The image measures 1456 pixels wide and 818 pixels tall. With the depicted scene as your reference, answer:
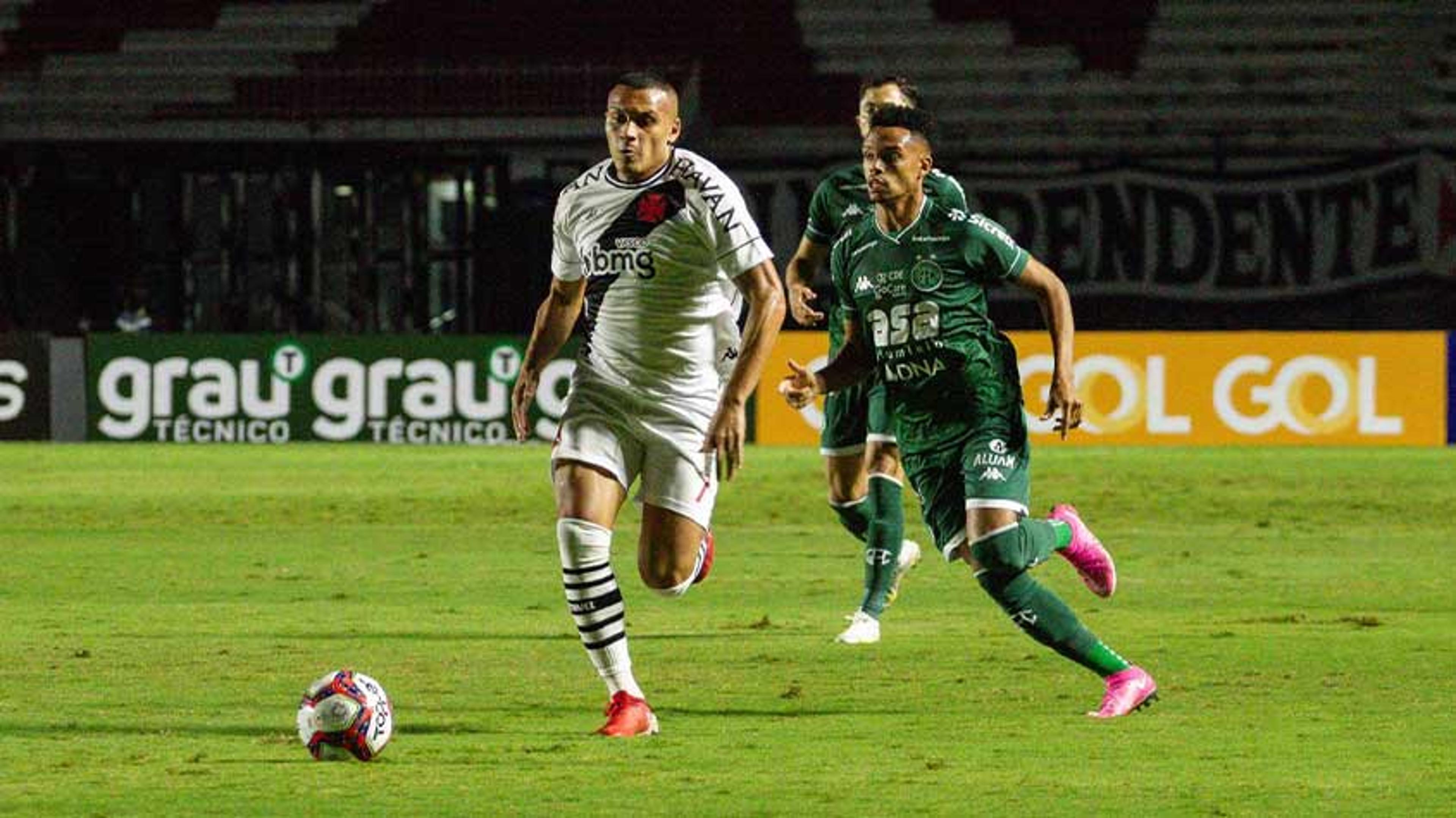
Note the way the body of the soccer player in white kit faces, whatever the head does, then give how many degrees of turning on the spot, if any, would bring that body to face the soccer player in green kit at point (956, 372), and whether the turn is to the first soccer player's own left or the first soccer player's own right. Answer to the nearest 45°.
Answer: approximately 135° to the first soccer player's own left

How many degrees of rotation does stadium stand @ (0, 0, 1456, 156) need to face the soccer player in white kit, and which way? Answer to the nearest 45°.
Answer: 0° — it already faces them

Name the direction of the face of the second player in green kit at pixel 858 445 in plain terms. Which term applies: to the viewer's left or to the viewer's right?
to the viewer's left

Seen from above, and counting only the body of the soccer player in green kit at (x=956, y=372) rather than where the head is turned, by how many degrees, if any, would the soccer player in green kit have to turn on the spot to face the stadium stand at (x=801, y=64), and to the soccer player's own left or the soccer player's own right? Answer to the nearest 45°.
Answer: approximately 135° to the soccer player's own right

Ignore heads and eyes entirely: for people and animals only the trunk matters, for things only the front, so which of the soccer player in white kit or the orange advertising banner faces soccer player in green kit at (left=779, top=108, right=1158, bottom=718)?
the orange advertising banner

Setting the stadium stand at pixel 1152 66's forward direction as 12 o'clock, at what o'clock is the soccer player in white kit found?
The soccer player in white kit is roughly at 12 o'clock from the stadium stand.

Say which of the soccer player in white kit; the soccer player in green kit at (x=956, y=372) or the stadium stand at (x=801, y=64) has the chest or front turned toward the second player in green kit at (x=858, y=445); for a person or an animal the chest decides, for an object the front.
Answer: the stadium stand

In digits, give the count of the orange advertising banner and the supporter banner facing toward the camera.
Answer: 2

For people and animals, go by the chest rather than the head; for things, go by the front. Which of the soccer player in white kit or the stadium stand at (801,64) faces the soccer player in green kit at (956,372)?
the stadium stand

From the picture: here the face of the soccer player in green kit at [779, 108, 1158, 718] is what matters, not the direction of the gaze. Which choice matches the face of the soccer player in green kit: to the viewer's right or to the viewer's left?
to the viewer's left

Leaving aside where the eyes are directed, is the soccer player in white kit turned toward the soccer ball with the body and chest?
yes

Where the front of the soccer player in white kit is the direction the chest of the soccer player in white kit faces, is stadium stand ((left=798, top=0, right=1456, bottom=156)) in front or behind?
behind
